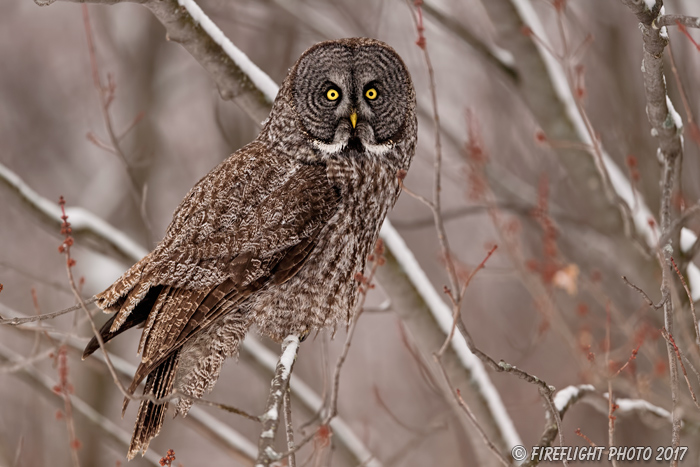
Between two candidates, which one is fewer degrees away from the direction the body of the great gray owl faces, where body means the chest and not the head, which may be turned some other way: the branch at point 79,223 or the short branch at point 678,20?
the short branch

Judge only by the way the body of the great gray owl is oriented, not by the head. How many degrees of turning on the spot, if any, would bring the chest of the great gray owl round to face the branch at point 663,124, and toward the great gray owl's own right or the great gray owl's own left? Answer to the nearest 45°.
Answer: approximately 45° to the great gray owl's own right

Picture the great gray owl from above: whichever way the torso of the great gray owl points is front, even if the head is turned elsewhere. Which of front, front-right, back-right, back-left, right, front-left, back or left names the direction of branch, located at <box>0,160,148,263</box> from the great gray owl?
back-left

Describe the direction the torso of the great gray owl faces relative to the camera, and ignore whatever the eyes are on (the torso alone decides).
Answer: to the viewer's right

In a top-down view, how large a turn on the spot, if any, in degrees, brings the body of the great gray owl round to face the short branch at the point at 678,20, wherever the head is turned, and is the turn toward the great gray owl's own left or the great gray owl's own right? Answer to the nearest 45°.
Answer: approximately 45° to the great gray owl's own right
